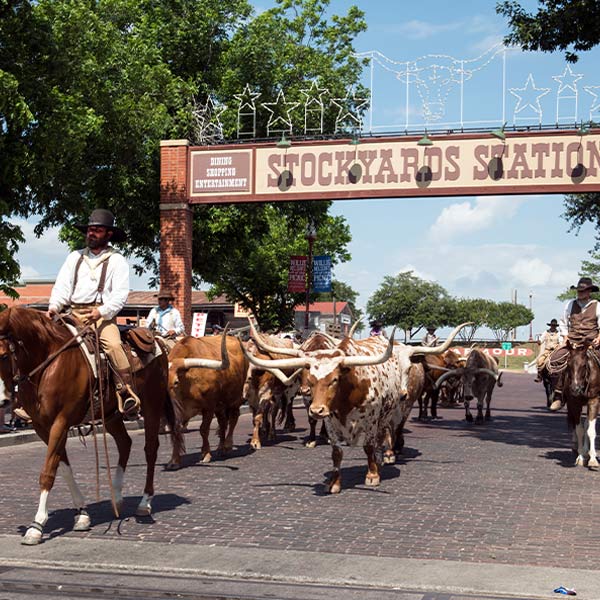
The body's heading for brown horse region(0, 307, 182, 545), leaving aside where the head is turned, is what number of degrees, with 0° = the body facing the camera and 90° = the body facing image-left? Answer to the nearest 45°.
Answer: approximately 45°

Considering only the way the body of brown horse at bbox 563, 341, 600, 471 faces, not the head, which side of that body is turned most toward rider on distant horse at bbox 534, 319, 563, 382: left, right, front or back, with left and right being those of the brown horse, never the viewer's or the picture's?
back

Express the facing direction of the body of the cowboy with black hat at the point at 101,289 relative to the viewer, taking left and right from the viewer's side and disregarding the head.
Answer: facing the viewer and to the left of the viewer

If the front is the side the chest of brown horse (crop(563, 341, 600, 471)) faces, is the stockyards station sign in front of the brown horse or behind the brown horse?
behind

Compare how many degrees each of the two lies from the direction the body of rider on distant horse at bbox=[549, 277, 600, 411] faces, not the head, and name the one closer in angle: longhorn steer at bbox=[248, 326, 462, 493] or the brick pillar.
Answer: the longhorn steer

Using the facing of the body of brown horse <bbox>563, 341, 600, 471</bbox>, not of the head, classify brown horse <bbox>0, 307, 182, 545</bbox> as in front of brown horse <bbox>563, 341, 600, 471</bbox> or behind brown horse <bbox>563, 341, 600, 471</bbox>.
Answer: in front

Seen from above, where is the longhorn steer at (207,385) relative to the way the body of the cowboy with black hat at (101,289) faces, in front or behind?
behind

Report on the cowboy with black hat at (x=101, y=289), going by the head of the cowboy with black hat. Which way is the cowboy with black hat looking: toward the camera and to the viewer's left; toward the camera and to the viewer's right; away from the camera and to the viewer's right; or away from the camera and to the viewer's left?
toward the camera and to the viewer's left

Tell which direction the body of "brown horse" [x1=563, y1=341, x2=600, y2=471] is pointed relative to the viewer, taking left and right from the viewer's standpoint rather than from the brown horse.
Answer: facing the viewer
